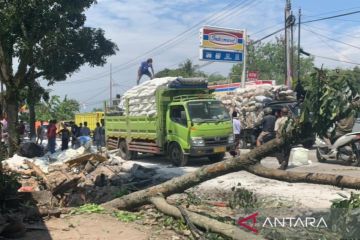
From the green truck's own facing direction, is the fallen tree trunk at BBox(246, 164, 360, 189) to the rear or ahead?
ahead

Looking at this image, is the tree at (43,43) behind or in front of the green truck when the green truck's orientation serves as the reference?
behind

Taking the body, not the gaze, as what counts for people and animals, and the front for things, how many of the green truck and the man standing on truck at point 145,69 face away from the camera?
0

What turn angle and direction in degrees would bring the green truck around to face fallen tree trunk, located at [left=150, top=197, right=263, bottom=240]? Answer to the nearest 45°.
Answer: approximately 45° to its right

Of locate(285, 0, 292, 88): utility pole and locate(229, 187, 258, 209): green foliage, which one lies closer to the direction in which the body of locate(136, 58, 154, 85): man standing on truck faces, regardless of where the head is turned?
the utility pole

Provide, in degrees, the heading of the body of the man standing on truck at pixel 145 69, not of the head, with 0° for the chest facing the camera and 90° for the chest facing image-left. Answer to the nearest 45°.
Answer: approximately 270°

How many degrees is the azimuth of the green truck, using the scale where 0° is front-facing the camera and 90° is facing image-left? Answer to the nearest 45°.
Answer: approximately 315°

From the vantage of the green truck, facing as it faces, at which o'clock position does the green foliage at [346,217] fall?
The green foliage is roughly at 1 o'clock from the green truck.

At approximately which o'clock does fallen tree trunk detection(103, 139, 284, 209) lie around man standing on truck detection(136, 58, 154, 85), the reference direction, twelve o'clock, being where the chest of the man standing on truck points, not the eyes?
The fallen tree trunk is roughly at 3 o'clock from the man standing on truck.
